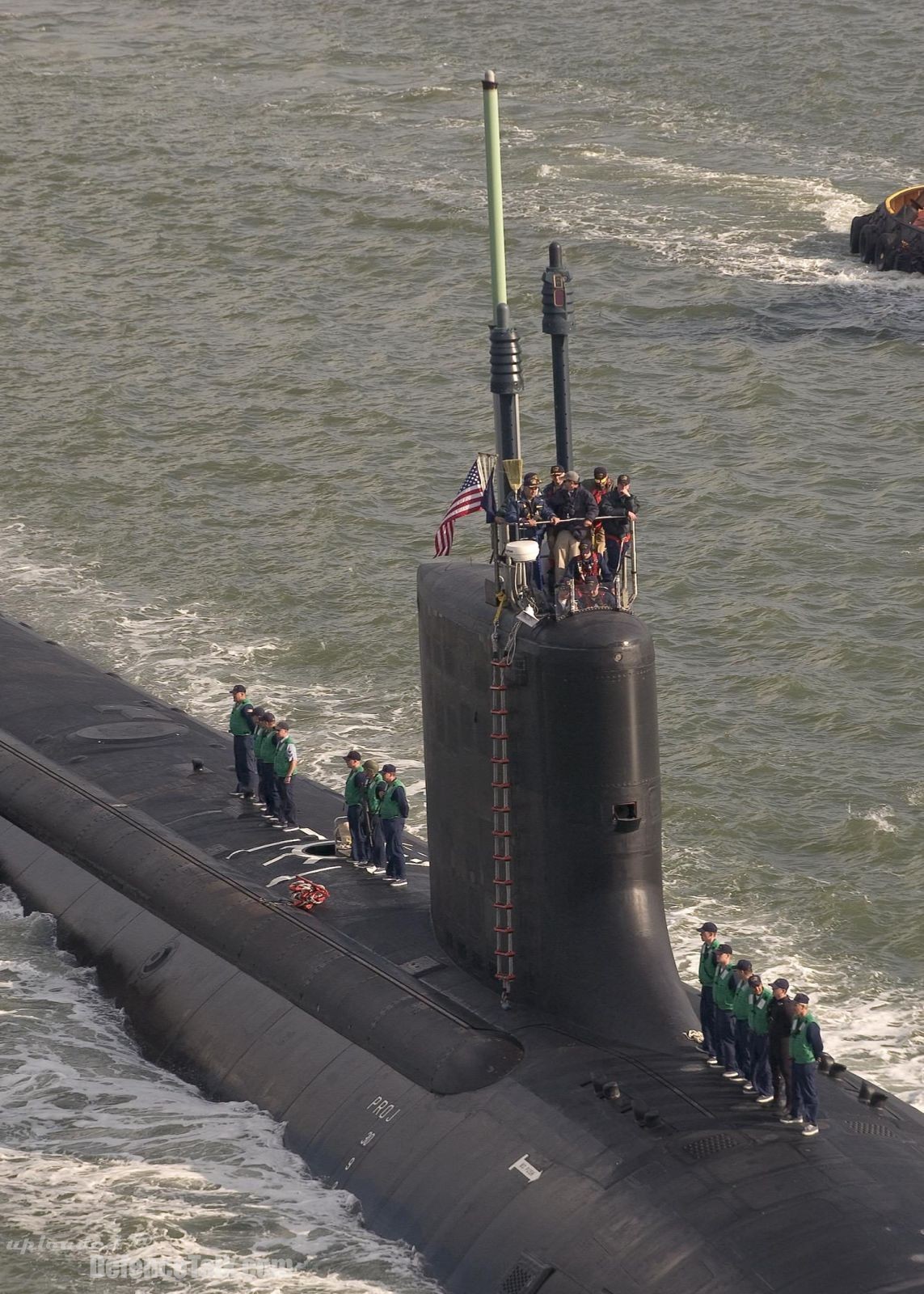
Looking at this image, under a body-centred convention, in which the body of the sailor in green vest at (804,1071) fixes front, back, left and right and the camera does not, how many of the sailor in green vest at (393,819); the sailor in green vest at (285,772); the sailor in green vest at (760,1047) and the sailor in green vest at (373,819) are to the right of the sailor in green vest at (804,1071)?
4

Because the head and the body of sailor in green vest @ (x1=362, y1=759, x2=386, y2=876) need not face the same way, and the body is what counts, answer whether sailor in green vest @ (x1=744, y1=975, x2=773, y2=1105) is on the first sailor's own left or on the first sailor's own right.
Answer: on the first sailor's own left

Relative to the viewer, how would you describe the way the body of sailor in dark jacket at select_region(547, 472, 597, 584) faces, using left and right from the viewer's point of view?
facing the viewer

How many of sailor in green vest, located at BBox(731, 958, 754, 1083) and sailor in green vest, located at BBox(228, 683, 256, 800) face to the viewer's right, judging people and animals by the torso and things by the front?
0

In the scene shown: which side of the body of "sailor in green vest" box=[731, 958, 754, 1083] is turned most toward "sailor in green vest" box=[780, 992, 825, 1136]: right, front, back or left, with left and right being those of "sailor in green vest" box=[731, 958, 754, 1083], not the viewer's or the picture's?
left

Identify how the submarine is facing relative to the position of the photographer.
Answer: facing the viewer and to the right of the viewer

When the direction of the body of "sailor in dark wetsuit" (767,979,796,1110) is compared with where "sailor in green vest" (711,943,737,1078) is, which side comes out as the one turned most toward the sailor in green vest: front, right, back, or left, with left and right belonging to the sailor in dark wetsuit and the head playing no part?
right

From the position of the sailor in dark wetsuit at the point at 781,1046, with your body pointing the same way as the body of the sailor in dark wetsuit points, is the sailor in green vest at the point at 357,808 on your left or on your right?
on your right

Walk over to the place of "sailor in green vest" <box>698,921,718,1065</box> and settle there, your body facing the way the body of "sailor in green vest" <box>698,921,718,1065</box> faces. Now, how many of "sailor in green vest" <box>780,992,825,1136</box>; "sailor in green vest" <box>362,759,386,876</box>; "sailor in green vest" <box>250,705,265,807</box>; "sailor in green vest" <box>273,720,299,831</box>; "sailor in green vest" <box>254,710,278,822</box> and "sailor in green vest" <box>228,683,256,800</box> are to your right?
5

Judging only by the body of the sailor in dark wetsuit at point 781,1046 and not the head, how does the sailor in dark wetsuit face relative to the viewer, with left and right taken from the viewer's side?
facing the viewer and to the left of the viewer

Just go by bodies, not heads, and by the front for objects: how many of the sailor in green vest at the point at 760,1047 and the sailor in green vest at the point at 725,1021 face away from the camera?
0

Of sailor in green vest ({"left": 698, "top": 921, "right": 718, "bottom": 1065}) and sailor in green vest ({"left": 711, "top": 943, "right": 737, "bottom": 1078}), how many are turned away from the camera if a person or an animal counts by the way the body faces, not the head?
0

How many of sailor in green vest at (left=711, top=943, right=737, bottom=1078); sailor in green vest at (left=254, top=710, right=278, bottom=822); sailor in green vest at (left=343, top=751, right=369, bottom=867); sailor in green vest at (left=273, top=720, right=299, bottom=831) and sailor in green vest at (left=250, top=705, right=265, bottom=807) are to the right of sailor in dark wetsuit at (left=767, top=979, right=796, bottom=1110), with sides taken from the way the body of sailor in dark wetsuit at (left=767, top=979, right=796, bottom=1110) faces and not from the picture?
5
